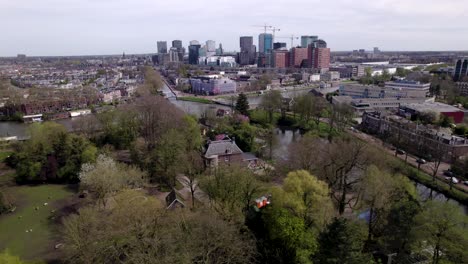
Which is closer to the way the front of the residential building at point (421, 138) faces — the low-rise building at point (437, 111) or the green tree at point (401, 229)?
the green tree

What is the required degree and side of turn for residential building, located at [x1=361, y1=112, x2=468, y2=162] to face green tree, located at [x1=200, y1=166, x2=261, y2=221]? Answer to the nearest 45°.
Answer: approximately 45° to its left

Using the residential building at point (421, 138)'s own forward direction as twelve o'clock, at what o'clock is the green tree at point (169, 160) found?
The green tree is roughly at 12 o'clock from the residential building.

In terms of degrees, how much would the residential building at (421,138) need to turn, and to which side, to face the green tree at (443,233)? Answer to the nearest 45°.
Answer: approximately 45° to its left

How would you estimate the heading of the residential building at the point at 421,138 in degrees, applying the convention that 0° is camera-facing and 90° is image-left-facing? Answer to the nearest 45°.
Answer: approximately 45°

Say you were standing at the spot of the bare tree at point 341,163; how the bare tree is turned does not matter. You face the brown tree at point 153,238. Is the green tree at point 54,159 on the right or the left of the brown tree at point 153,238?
right

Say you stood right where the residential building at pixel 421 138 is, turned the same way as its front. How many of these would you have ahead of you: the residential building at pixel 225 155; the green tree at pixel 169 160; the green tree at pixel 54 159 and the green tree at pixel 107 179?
4

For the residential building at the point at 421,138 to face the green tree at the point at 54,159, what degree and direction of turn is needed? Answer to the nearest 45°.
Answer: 0° — it already faces it

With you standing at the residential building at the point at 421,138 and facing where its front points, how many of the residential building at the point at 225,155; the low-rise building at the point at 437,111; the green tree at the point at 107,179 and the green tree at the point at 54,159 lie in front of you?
3

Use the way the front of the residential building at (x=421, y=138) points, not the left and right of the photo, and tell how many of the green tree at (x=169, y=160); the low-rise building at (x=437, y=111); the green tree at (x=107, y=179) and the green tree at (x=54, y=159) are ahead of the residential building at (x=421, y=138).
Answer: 3

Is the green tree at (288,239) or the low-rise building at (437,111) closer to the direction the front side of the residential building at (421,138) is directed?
the green tree

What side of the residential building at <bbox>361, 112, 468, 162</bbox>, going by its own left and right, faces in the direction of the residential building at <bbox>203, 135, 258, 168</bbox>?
front

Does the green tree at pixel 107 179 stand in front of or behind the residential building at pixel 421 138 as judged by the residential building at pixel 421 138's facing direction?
in front
